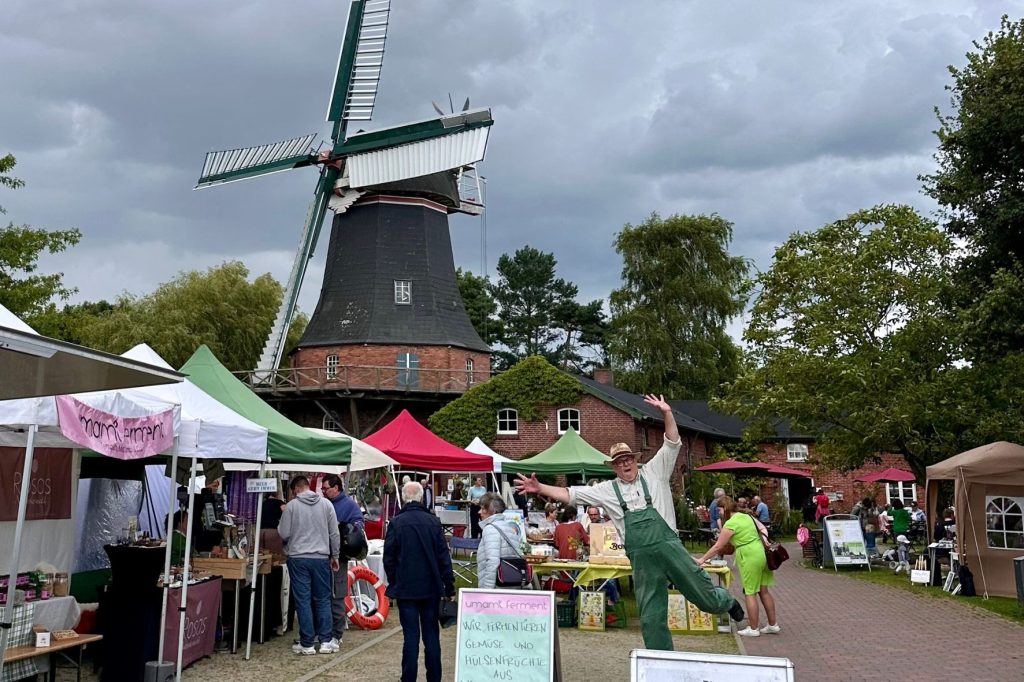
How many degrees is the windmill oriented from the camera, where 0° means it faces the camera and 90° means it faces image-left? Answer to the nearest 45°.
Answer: approximately 45°

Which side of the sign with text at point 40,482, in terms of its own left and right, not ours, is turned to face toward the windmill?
back

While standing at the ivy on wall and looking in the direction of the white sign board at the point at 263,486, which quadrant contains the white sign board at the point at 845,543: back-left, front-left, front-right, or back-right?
front-left

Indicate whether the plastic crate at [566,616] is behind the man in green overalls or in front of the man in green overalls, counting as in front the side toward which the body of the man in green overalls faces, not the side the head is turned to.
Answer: behind

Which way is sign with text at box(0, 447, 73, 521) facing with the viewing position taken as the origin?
facing the viewer

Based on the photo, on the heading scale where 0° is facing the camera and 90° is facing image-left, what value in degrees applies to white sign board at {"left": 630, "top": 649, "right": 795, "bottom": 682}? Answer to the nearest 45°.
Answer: approximately 0°

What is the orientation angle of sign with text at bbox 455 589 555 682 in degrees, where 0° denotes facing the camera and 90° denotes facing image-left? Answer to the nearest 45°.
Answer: approximately 0°

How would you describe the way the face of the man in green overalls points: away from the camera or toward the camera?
toward the camera

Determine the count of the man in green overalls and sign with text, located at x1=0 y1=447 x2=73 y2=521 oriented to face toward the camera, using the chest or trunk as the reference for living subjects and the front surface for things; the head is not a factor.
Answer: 2

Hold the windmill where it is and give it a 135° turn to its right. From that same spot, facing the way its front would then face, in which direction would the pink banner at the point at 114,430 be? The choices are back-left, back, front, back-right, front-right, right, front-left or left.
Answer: back

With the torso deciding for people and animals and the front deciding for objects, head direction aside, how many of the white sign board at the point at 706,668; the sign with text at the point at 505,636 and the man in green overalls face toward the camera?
3

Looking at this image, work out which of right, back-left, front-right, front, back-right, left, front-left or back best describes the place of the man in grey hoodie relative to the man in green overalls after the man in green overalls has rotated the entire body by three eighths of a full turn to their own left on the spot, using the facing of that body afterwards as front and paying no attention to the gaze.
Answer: left

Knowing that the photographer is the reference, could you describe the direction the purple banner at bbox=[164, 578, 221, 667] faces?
facing the viewer and to the right of the viewer
